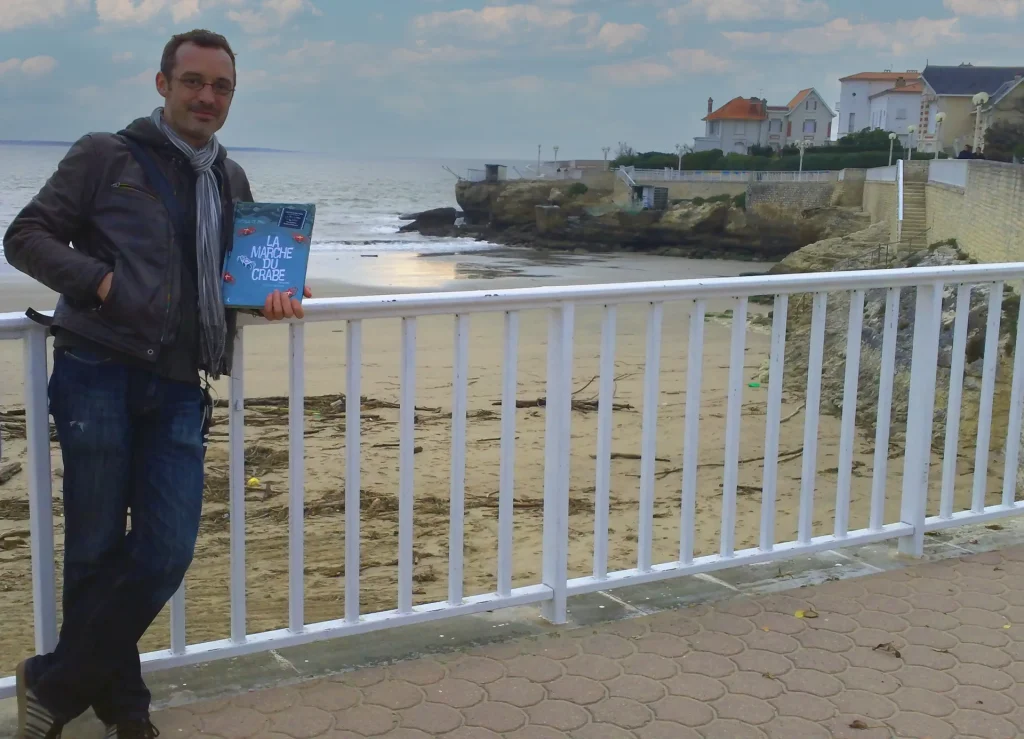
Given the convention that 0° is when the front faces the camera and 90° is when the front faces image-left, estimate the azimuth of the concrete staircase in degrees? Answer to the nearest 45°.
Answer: approximately 0°

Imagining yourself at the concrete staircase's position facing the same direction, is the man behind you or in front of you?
in front

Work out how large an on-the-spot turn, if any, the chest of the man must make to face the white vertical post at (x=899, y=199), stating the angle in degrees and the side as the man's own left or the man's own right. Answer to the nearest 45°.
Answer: approximately 90° to the man's own left

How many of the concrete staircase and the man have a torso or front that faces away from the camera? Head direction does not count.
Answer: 0

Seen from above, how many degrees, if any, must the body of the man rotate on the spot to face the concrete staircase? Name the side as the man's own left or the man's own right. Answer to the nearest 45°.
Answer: approximately 90° to the man's own left

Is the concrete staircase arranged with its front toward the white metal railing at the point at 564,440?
yes

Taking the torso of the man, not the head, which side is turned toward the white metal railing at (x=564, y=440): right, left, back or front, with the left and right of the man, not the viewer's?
left

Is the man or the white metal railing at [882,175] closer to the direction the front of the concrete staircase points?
the man

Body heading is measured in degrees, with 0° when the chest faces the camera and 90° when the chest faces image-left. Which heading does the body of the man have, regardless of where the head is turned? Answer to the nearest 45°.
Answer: approximately 315°

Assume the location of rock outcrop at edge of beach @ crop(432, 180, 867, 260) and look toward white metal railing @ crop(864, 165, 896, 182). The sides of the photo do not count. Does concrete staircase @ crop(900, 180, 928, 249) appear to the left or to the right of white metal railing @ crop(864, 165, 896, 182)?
right

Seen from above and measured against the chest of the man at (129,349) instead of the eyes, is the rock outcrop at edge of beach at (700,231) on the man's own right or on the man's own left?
on the man's own left
